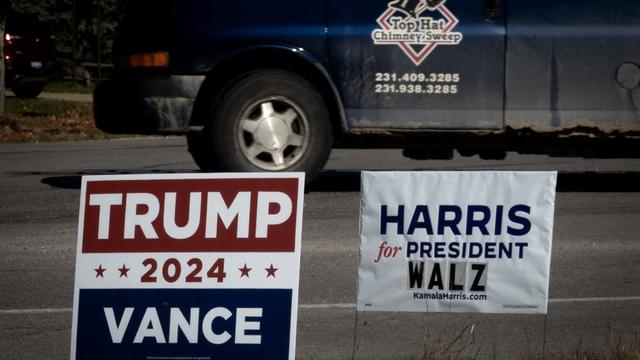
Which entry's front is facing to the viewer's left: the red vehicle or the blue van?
the blue van

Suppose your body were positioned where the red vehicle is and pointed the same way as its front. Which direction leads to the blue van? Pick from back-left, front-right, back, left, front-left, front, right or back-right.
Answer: back

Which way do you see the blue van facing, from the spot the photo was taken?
facing to the left of the viewer

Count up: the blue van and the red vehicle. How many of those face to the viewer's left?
1

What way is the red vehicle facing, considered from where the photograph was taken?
facing away from the viewer
